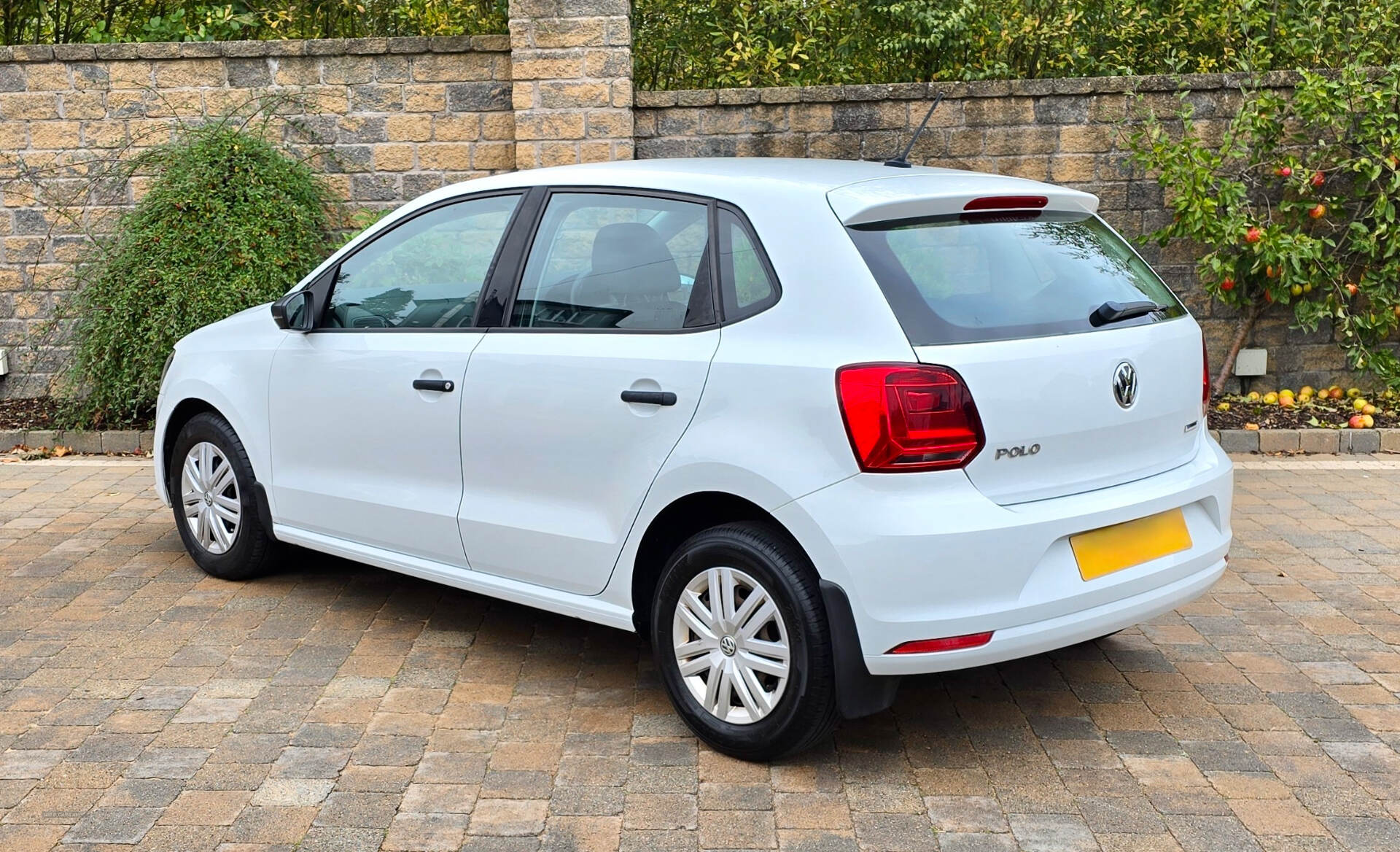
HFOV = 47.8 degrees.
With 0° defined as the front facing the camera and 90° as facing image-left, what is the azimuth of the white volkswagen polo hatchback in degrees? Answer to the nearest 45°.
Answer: approximately 135°

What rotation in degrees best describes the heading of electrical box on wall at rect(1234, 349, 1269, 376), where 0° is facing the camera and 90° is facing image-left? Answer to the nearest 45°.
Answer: approximately 0°

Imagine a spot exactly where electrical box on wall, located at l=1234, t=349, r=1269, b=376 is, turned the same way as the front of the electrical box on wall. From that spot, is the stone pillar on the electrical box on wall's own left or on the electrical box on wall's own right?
on the electrical box on wall's own right

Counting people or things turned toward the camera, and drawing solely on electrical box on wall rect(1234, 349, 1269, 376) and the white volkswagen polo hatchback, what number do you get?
1

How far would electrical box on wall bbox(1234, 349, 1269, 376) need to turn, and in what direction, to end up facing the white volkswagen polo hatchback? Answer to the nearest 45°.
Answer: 0° — it already faces it

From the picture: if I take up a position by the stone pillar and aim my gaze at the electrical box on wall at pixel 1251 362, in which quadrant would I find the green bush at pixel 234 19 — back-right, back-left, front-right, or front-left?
back-left

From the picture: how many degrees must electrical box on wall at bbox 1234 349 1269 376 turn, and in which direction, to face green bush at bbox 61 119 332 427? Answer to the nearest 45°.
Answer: approximately 45° to its right

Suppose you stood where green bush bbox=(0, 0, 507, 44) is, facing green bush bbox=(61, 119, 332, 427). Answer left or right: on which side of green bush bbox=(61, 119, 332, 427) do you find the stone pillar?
left

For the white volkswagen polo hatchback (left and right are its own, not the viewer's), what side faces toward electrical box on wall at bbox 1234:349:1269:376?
right
